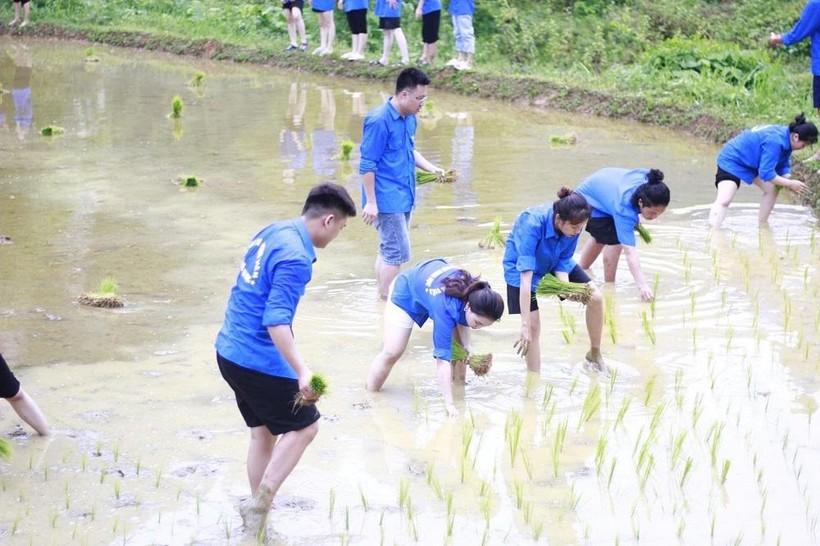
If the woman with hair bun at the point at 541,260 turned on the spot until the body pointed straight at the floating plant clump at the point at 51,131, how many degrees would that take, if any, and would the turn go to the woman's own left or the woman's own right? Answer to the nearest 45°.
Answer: approximately 180°

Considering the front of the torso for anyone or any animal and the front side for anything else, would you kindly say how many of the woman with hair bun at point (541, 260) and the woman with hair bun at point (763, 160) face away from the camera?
0

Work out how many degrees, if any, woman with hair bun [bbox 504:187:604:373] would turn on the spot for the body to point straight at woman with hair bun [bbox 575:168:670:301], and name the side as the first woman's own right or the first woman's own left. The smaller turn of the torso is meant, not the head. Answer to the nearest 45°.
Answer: approximately 135° to the first woman's own left

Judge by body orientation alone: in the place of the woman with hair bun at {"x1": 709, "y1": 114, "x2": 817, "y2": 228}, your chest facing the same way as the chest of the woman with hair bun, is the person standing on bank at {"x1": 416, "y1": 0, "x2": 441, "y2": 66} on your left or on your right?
on your left

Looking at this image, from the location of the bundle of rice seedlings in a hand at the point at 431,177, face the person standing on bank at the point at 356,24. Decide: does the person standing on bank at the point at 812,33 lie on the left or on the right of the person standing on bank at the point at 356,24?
right

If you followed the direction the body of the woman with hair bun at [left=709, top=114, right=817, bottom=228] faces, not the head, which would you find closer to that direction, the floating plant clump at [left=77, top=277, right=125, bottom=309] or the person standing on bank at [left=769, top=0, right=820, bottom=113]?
the person standing on bank

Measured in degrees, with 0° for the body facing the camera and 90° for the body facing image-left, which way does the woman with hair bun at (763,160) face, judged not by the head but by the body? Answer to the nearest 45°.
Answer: approximately 270°

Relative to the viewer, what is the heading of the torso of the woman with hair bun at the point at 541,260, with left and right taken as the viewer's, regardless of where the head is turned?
facing the viewer and to the right of the viewer

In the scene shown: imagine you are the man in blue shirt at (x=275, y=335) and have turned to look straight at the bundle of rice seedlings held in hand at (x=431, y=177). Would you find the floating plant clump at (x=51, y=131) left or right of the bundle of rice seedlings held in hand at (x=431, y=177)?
left

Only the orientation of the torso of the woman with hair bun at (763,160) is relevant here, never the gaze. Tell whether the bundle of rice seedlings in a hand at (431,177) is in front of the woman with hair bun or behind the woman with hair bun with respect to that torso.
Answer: behind

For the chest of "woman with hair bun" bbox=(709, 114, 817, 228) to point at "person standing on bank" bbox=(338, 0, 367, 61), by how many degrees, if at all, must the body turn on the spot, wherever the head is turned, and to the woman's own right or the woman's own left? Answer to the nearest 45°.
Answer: approximately 135° to the woman's own left

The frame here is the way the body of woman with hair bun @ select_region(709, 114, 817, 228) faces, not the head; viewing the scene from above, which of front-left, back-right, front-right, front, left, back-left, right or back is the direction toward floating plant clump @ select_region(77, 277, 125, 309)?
back-right

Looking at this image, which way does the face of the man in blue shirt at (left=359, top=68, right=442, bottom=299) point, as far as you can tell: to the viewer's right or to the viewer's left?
to the viewer's right

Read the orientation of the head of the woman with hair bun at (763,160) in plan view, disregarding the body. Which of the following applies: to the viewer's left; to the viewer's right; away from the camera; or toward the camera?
to the viewer's right
